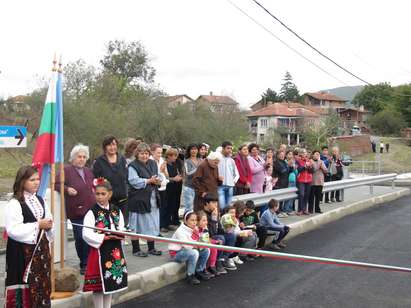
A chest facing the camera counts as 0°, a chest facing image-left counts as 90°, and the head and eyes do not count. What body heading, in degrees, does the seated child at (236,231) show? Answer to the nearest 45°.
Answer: approximately 315°

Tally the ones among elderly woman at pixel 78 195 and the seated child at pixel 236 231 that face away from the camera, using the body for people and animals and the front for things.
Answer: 0

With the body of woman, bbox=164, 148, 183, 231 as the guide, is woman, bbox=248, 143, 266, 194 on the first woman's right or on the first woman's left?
on the first woman's left

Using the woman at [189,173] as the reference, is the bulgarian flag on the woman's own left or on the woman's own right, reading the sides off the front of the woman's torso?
on the woman's own right

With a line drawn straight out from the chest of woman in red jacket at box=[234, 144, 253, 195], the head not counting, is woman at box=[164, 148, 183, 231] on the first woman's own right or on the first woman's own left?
on the first woman's own right

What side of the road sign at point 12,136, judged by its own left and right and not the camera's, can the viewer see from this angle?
front

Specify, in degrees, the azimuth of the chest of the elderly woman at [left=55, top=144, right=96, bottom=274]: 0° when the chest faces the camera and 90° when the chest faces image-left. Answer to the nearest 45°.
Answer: approximately 315°

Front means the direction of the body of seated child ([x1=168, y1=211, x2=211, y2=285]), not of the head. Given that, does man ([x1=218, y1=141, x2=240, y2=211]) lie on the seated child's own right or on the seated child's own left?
on the seated child's own left

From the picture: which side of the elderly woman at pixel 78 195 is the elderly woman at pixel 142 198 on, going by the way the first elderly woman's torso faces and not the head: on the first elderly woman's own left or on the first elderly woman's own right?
on the first elderly woman's own left

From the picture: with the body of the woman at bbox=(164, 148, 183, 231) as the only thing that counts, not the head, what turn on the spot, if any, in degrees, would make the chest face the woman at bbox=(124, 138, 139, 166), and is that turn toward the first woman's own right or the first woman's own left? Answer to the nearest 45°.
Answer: approximately 90° to the first woman's own right

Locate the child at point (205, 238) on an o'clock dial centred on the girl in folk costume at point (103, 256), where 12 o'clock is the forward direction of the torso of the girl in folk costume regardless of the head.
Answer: The child is roughly at 9 o'clock from the girl in folk costume.

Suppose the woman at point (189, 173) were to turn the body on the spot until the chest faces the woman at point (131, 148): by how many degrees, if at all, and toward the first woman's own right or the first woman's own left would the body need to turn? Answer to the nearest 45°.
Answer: approximately 90° to the first woman's own right

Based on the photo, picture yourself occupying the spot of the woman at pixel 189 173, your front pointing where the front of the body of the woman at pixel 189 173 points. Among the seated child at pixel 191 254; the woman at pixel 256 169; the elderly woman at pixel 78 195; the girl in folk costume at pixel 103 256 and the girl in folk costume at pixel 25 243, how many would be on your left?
1

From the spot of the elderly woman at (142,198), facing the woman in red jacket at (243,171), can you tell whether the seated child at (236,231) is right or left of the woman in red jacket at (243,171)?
right

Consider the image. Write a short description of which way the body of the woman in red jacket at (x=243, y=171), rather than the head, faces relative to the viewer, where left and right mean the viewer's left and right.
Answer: facing the viewer and to the right of the viewer

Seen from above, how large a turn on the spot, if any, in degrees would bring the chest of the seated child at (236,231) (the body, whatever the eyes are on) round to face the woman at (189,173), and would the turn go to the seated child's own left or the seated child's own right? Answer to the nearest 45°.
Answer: approximately 180°

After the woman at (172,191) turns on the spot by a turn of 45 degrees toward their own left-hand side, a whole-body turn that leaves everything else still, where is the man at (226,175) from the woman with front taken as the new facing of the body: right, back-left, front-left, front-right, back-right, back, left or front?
front
